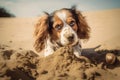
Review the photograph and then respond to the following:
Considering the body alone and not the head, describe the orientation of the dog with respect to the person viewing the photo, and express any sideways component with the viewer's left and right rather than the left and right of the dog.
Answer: facing the viewer
